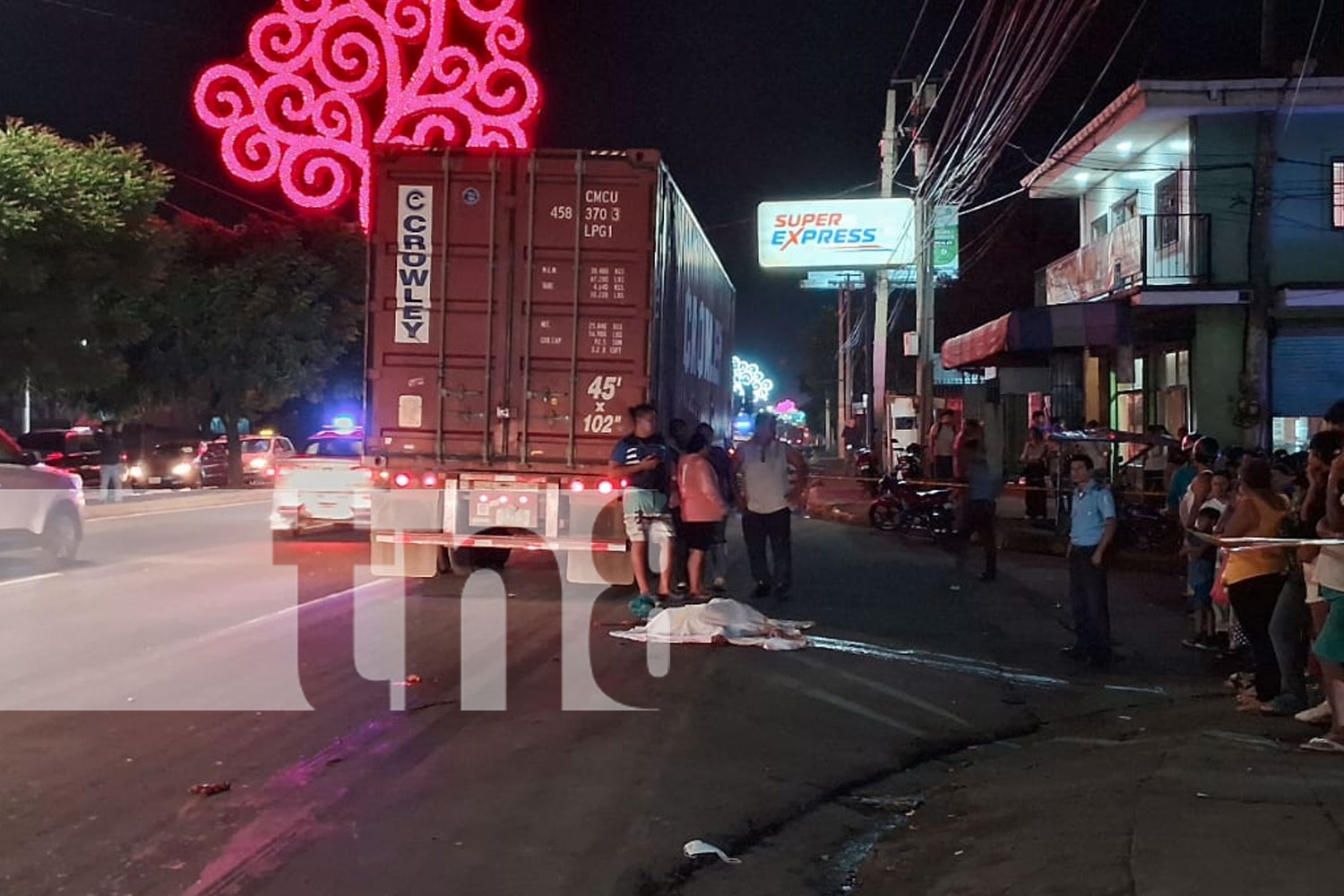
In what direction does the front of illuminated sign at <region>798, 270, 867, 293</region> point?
toward the camera

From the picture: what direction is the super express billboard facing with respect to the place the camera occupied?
facing the viewer

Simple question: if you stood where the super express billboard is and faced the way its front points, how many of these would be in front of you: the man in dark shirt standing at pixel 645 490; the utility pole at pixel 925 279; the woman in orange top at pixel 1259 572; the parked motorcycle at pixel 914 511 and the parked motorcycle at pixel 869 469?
5

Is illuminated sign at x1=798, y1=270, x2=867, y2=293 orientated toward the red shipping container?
yes

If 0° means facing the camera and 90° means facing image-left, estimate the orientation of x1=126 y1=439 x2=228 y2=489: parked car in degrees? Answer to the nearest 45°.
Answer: approximately 45°

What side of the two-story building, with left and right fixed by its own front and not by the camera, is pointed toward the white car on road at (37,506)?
front

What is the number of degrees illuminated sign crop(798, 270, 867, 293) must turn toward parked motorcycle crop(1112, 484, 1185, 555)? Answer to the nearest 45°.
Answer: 0° — it already faces it
